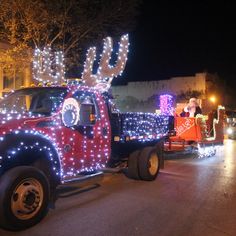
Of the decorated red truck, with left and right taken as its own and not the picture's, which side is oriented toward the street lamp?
back

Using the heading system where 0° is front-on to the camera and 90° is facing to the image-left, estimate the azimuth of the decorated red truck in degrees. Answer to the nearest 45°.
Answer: approximately 45°
